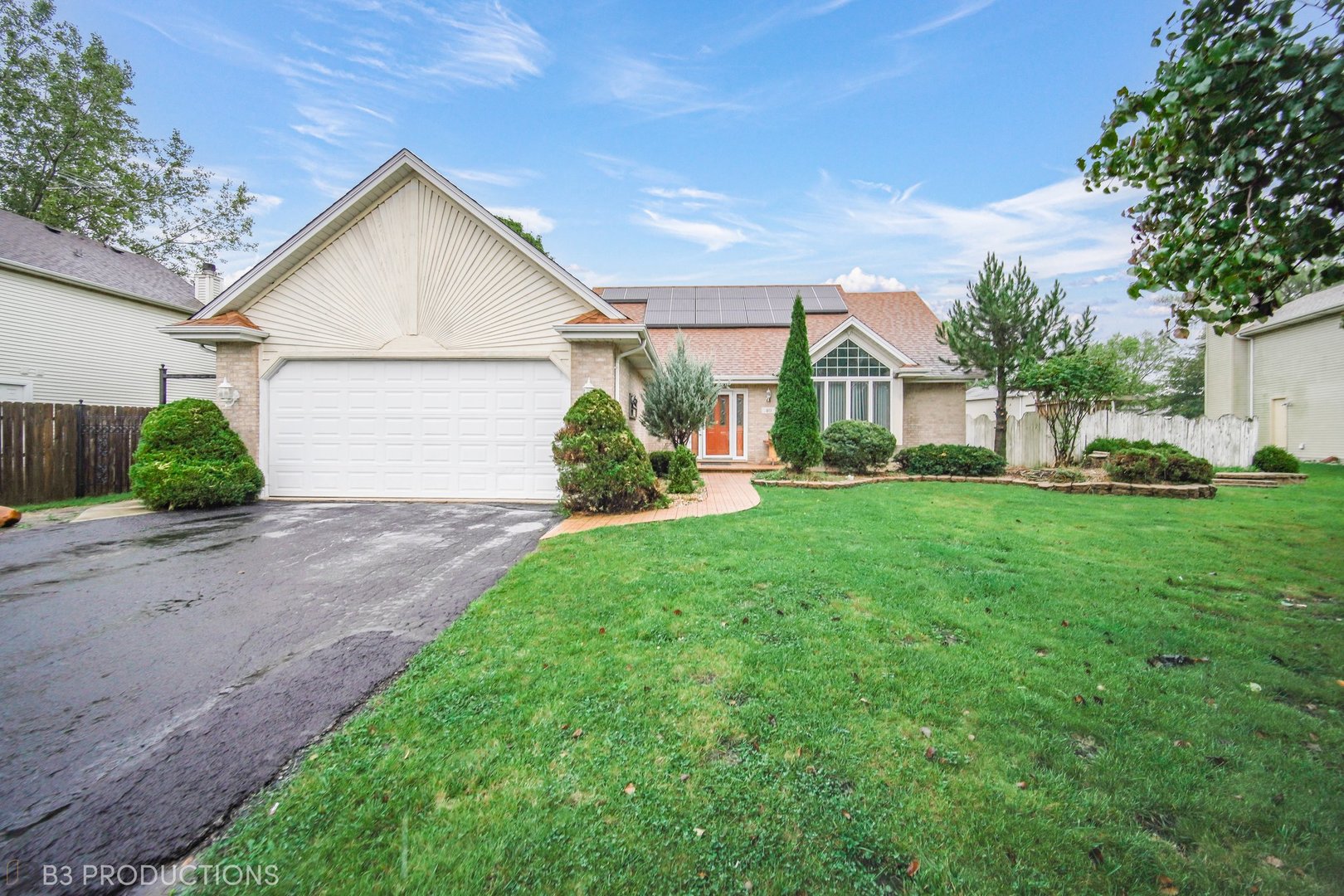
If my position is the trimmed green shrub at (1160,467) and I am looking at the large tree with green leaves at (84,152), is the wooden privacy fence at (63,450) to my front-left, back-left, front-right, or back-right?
front-left

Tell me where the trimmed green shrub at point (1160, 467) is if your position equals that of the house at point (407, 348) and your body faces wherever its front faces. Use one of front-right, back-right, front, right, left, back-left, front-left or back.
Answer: left

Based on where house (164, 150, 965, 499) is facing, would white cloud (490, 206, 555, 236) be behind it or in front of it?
behind

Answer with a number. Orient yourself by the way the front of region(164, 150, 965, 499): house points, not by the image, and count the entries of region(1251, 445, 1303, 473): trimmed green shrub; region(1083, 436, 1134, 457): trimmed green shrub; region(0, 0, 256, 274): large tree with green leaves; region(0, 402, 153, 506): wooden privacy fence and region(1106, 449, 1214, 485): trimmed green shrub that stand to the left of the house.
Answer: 3

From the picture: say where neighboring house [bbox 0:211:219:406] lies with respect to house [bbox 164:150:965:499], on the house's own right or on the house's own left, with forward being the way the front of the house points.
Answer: on the house's own right

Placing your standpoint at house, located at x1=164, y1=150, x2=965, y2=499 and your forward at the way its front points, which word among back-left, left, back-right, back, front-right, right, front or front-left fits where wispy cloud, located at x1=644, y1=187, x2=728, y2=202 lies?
back-left

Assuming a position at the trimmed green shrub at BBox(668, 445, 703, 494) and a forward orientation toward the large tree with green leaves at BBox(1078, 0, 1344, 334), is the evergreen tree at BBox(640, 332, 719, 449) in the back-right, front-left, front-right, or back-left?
back-left

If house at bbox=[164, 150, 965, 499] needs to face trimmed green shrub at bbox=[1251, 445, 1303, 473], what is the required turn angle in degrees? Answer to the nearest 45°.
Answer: approximately 90° to its left

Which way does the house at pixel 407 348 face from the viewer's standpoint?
toward the camera

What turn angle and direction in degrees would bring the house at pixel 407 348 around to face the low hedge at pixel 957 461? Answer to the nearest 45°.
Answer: approximately 90° to its left

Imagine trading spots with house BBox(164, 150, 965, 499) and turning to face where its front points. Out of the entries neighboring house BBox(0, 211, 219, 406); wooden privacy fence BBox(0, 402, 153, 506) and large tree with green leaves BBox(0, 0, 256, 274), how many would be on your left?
0

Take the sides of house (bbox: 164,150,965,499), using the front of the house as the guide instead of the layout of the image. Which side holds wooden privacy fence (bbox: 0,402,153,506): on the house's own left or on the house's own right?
on the house's own right

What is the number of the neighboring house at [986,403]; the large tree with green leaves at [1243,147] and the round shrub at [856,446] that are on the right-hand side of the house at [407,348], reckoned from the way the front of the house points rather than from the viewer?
0

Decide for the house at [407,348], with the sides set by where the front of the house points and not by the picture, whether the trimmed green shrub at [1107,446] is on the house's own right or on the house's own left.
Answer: on the house's own left

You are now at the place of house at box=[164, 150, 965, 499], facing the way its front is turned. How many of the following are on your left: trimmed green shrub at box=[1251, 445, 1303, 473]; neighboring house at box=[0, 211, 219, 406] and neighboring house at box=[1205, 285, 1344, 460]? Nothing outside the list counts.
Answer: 2
